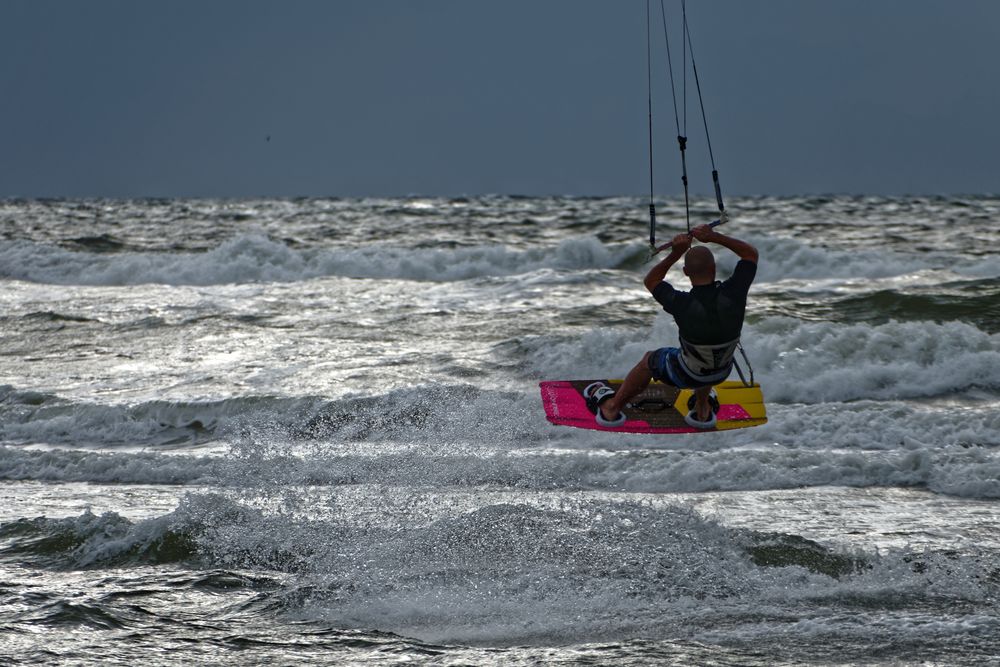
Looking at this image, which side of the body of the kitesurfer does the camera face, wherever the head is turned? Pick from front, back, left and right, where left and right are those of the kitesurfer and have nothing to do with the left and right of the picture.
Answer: back
